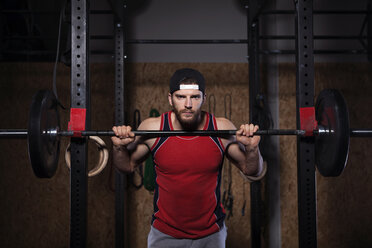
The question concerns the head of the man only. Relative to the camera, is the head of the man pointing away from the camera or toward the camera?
toward the camera

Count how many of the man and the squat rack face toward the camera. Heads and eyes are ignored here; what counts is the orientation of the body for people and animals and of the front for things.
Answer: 2

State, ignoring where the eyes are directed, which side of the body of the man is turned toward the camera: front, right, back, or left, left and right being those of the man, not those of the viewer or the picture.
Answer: front

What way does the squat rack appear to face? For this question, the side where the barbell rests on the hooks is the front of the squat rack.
toward the camera

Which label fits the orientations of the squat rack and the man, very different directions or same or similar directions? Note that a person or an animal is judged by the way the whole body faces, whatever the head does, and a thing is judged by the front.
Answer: same or similar directions
